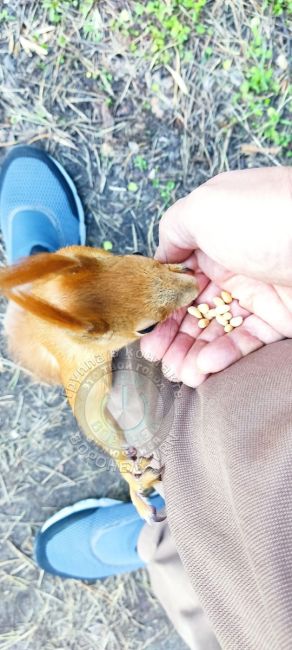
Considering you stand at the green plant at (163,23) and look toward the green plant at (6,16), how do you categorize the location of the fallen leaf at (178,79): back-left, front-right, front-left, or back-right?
back-left

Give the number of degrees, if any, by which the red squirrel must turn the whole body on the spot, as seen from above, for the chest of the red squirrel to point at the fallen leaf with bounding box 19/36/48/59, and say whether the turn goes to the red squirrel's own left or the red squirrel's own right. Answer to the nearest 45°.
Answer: approximately 90° to the red squirrel's own left

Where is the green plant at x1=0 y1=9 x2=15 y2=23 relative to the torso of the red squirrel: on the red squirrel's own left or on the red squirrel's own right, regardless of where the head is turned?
on the red squirrel's own left

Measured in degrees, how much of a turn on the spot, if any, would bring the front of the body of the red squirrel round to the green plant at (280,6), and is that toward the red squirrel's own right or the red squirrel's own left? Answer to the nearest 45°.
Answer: approximately 45° to the red squirrel's own left

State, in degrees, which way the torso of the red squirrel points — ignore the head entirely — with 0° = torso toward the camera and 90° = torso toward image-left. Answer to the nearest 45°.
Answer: approximately 270°

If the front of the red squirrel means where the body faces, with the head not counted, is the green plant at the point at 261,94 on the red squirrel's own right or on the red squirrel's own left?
on the red squirrel's own left
